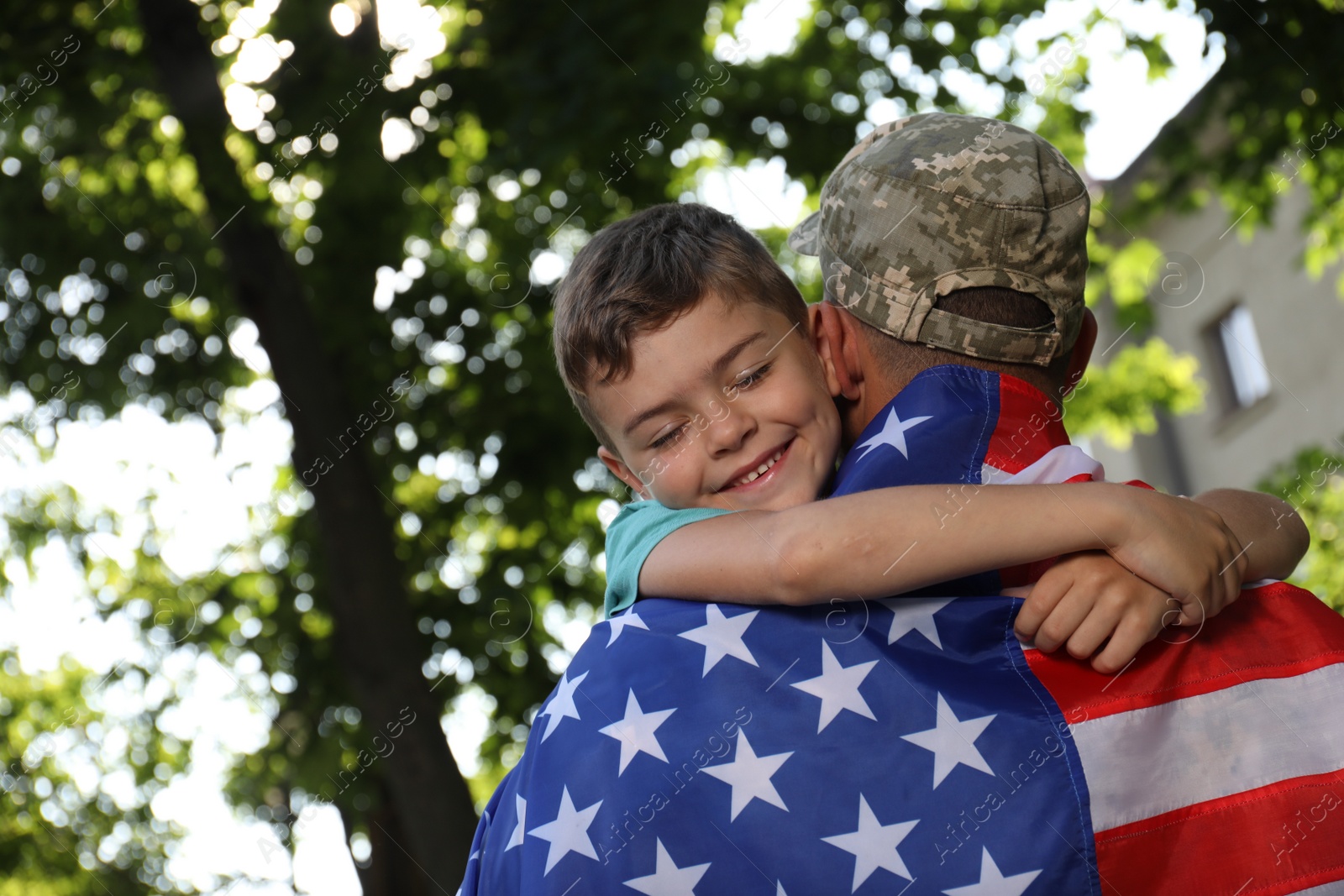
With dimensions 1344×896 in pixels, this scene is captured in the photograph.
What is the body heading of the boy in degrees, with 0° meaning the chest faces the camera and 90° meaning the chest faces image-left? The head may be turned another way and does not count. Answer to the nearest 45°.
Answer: approximately 0°

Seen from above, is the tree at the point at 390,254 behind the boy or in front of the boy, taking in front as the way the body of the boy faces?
behind
